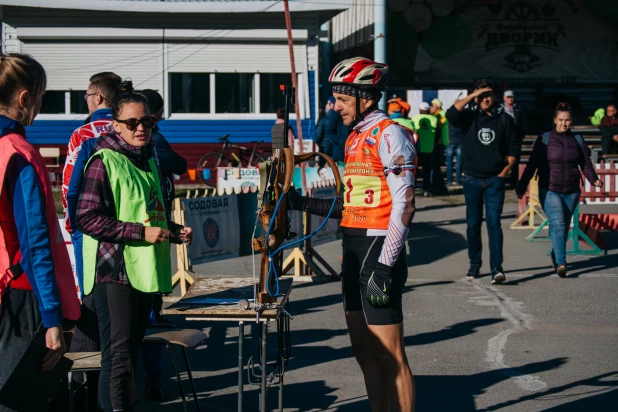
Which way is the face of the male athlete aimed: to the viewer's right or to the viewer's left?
to the viewer's left

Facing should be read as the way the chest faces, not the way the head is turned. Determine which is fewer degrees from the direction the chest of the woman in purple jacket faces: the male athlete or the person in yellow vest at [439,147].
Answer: the male athlete

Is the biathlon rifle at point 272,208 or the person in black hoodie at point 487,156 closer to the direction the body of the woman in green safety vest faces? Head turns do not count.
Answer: the biathlon rifle

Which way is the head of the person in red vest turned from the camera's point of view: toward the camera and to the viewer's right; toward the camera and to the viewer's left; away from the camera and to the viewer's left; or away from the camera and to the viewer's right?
away from the camera and to the viewer's right

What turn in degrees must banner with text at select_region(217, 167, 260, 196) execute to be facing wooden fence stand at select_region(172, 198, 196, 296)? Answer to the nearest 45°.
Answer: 0° — it already faces it

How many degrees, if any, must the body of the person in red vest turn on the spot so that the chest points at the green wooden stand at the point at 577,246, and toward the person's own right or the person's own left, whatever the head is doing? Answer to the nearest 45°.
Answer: approximately 45° to the person's own left

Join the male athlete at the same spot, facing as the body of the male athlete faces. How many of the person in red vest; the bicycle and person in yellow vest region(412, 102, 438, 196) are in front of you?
1

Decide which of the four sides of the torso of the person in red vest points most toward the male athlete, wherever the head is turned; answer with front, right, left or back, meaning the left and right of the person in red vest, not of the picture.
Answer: front
